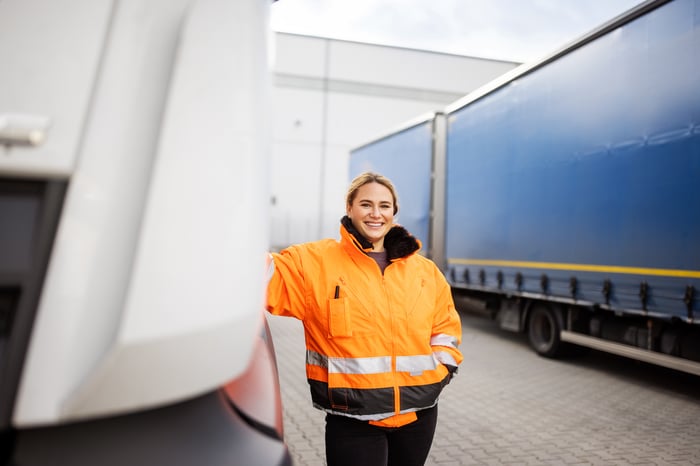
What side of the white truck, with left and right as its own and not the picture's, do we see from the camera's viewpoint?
front

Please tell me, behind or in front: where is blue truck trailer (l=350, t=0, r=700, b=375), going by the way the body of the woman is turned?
behind

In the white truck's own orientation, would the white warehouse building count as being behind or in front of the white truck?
behind

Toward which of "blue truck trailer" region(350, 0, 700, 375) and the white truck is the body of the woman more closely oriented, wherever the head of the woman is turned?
the white truck

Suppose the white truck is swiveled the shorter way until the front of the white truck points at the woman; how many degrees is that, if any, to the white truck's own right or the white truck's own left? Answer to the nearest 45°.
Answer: approximately 135° to the white truck's own left

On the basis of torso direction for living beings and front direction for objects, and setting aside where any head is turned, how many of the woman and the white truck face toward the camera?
2

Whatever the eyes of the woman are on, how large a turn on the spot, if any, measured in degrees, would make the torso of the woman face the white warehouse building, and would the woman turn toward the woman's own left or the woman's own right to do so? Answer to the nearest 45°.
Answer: approximately 180°

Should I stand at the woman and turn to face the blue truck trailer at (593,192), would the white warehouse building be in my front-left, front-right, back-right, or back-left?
front-left

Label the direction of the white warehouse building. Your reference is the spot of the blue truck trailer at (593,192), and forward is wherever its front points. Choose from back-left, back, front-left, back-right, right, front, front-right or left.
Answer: back
